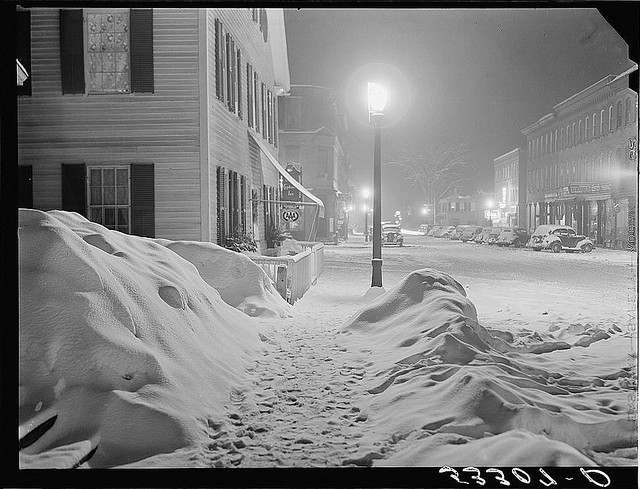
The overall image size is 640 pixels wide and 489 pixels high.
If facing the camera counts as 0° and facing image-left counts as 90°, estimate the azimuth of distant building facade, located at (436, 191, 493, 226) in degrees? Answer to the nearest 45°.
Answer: approximately 0°

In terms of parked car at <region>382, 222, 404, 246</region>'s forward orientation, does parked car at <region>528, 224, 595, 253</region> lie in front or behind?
in front

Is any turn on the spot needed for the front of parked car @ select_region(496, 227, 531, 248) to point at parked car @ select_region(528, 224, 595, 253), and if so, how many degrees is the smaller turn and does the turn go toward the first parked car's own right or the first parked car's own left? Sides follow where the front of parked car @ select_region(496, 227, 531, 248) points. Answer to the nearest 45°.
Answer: approximately 135° to the first parked car's own right

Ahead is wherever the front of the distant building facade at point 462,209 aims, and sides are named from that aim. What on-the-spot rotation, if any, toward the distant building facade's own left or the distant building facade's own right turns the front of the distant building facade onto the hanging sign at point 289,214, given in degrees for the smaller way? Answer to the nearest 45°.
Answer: approximately 45° to the distant building facade's own right

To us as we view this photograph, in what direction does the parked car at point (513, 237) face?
facing away from the viewer and to the right of the viewer

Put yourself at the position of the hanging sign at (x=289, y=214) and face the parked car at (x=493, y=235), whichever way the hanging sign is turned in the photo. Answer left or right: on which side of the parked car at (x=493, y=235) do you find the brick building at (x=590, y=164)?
right

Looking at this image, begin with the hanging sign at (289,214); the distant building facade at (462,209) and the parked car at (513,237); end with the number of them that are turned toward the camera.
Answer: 2

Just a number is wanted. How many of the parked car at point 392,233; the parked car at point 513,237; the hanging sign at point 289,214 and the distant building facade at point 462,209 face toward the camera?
3

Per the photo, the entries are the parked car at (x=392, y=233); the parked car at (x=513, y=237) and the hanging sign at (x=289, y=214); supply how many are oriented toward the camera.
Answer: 2

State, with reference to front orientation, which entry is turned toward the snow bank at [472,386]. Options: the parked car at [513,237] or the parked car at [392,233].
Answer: the parked car at [392,233]

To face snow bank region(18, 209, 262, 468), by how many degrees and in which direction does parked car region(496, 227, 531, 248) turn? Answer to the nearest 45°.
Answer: approximately 180°
